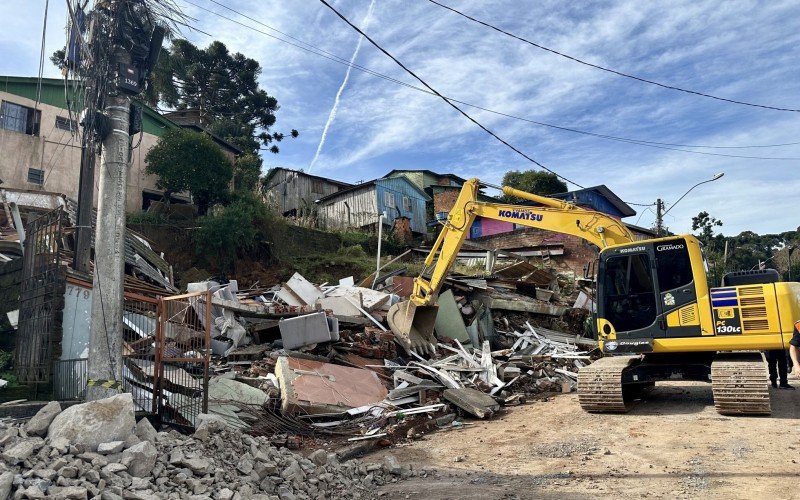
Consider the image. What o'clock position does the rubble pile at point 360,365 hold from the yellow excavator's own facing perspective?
The rubble pile is roughly at 12 o'clock from the yellow excavator.

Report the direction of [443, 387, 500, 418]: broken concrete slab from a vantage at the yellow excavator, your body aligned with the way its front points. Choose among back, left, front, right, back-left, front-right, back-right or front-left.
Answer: front

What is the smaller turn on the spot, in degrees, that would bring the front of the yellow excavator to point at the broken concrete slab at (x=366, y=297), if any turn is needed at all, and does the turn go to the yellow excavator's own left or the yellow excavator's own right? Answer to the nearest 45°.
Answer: approximately 45° to the yellow excavator's own right

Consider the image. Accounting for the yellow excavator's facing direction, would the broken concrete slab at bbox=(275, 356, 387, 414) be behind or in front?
in front

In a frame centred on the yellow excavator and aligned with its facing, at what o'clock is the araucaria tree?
The araucaria tree is roughly at 1 o'clock from the yellow excavator.

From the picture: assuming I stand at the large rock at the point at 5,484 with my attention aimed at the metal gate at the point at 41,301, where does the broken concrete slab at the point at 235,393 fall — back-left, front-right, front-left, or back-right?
front-right

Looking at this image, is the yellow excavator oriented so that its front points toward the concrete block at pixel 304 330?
yes

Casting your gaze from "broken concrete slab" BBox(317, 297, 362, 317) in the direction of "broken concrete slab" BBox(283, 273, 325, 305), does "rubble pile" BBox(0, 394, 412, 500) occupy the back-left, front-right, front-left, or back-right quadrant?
back-left

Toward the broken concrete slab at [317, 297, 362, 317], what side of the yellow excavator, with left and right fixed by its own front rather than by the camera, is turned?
front

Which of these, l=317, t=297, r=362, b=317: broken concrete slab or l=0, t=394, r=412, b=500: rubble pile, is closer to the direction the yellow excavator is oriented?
the broken concrete slab

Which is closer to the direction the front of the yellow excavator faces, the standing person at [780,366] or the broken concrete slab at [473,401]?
the broken concrete slab

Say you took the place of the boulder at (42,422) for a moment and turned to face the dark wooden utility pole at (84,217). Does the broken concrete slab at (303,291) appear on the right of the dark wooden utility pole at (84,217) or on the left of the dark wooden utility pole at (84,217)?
right

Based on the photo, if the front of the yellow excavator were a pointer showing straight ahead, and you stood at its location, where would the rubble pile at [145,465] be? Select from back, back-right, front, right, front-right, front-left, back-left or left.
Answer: front-left

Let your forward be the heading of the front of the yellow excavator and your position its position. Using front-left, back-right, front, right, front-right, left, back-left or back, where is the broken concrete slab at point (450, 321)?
front-right

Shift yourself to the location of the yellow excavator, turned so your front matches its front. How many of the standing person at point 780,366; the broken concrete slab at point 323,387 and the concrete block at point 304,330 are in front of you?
2

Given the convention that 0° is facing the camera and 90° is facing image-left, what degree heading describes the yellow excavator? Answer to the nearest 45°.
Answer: approximately 90°

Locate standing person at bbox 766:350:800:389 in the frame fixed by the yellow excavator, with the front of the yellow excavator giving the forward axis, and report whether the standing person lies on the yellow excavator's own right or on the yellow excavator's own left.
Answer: on the yellow excavator's own right

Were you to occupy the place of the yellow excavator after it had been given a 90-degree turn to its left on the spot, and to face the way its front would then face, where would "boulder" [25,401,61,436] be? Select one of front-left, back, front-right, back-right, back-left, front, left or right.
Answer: front-right

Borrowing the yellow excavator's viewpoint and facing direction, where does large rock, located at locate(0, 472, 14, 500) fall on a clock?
The large rock is roughly at 10 o'clock from the yellow excavator.
